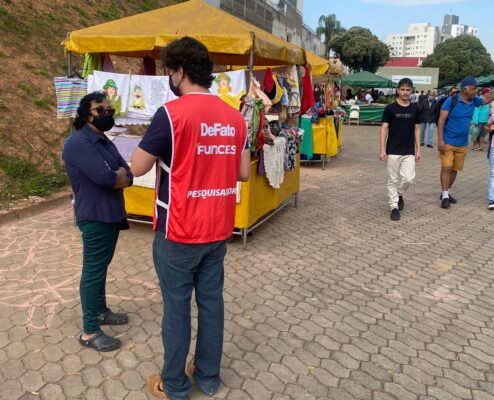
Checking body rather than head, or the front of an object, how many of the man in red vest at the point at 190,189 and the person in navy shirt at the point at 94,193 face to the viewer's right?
1

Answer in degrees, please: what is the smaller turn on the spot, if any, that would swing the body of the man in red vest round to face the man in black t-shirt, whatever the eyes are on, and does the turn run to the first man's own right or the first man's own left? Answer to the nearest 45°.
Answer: approximately 90° to the first man's own right

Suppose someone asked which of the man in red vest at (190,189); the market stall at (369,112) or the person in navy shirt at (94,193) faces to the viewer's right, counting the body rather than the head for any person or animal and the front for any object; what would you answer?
the person in navy shirt

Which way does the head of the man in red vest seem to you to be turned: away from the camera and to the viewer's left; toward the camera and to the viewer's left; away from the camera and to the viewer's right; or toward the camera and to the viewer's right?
away from the camera and to the viewer's left

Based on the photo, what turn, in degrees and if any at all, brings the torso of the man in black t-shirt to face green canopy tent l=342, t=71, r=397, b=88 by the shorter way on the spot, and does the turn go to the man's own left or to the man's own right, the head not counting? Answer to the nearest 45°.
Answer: approximately 180°

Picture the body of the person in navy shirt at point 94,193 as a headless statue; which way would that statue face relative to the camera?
to the viewer's right

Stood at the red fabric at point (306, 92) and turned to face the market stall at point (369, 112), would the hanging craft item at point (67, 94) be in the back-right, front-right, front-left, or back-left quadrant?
back-left

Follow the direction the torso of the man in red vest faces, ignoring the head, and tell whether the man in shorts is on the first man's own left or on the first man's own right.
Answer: on the first man's own right

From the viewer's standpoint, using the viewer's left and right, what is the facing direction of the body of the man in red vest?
facing away from the viewer and to the left of the viewer

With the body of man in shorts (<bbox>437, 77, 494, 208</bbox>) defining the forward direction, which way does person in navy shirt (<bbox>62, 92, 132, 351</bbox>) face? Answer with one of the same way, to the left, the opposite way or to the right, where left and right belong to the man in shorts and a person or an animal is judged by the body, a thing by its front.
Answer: to the left

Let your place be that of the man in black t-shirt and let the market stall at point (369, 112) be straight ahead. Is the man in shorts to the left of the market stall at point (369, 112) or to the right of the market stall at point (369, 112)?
right
